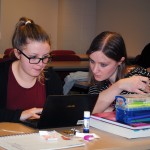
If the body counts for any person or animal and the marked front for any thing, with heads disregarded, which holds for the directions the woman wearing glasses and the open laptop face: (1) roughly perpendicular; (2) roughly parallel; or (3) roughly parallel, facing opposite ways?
roughly parallel, facing opposite ways

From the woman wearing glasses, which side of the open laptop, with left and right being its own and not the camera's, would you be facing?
front

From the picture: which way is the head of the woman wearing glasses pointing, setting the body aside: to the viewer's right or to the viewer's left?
to the viewer's right

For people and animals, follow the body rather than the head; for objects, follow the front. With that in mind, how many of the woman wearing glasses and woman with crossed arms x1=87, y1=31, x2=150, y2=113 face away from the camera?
0

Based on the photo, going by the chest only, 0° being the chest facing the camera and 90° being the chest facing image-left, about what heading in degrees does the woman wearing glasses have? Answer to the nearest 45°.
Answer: approximately 315°

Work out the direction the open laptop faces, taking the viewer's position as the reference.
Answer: facing away from the viewer and to the left of the viewer

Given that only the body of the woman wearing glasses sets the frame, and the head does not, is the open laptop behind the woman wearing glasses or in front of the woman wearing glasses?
in front

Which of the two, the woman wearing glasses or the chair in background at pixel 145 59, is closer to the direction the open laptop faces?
the woman wearing glasses

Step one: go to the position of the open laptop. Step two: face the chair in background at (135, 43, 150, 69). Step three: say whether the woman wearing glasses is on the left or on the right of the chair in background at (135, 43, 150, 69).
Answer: left

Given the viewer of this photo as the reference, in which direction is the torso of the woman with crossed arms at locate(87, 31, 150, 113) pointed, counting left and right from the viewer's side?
facing the viewer and to the left of the viewer

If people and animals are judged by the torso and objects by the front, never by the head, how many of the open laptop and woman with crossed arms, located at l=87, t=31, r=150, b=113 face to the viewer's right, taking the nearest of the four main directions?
0

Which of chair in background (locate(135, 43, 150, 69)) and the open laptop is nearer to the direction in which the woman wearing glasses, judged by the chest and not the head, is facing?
the open laptop

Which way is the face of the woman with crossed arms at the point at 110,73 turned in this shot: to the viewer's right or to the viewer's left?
to the viewer's left
